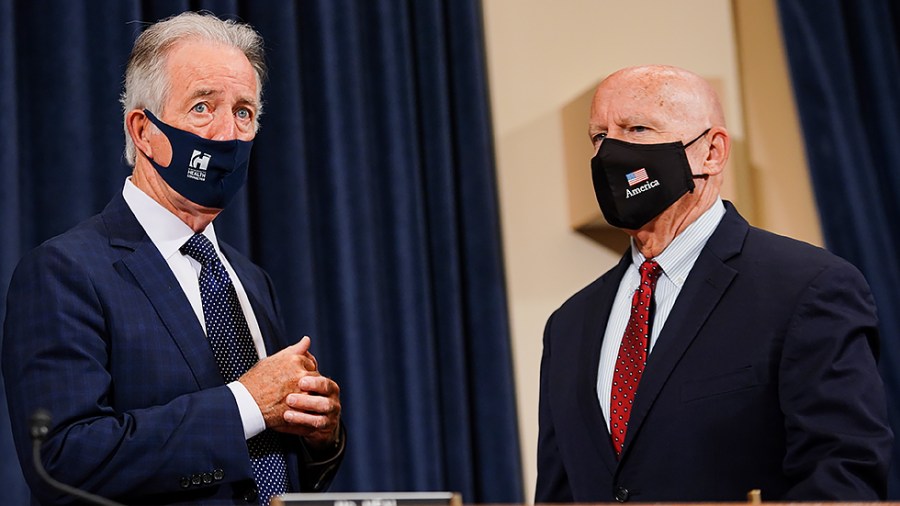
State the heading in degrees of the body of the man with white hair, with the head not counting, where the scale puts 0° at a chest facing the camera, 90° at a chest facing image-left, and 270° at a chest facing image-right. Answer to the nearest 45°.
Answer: approximately 315°

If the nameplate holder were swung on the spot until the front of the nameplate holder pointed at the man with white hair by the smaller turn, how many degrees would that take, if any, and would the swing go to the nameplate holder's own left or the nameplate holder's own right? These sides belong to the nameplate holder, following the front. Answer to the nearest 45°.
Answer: approximately 135° to the nameplate holder's own right

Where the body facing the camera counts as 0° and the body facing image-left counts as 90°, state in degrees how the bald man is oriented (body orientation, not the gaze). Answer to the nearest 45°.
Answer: approximately 45°

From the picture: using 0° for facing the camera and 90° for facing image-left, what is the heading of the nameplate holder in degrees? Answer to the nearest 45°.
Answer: approximately 0°

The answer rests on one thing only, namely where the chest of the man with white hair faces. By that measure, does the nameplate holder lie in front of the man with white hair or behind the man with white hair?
in front
